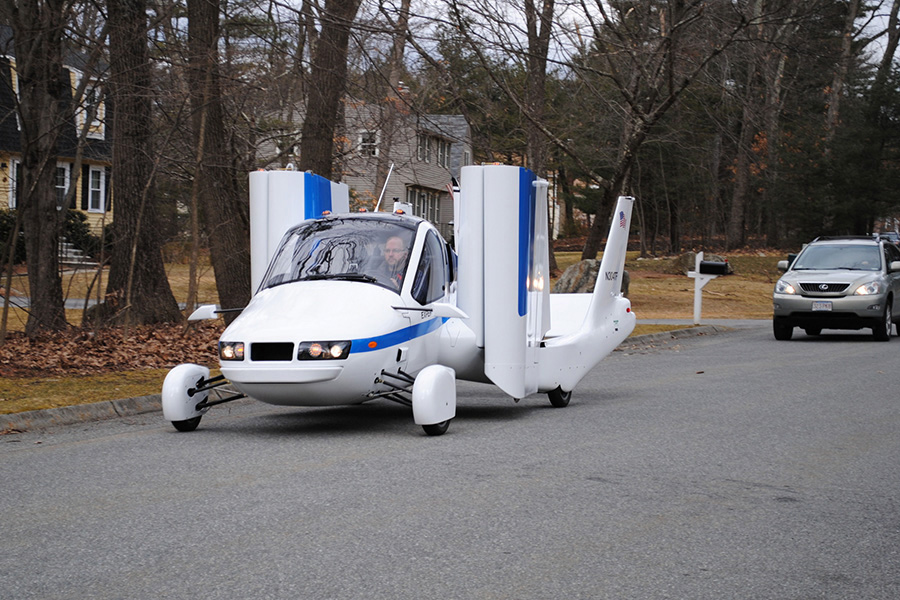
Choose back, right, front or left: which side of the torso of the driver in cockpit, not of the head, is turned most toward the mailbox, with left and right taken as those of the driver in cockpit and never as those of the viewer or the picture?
back

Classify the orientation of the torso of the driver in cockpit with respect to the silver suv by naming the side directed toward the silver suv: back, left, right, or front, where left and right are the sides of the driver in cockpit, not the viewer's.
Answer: back

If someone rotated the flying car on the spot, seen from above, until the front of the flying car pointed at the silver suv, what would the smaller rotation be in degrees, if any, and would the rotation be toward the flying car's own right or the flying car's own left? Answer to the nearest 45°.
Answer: approximately 180°

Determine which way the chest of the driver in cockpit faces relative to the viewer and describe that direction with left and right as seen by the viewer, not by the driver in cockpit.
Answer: facing the viewer and to the left of the viewer
